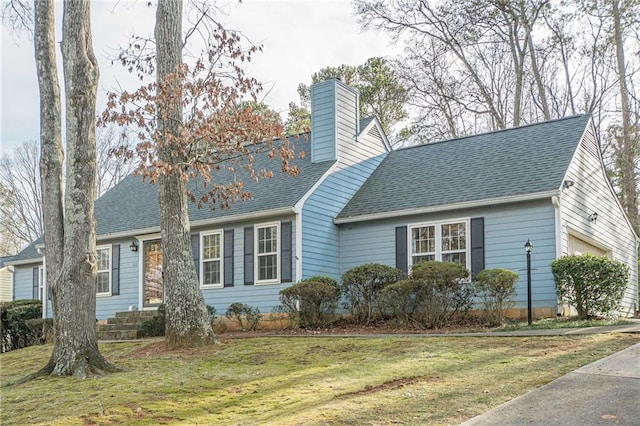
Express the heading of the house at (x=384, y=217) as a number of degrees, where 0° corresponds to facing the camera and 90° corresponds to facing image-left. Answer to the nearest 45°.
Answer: approximately 45°

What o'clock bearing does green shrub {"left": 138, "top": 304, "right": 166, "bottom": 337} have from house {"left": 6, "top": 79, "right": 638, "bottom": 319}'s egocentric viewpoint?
The green shrub is roughly at 1 o'clock from the house.

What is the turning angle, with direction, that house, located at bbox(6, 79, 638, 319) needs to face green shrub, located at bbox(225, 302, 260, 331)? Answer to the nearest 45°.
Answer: approximately 45° to its right

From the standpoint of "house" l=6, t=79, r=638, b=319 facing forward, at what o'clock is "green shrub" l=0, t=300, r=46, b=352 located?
The green shrub is roughly at 2 o'clock from the house.
